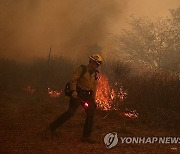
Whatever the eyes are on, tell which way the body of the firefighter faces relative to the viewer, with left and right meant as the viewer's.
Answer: facing the viewer and to the right of the viewer
